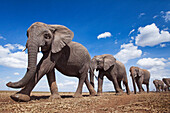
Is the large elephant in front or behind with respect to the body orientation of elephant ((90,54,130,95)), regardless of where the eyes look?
in front

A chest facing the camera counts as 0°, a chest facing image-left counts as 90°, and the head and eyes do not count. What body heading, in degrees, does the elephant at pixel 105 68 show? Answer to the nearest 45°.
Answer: approximately 45°

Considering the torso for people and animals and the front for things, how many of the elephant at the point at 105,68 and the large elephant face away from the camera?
0

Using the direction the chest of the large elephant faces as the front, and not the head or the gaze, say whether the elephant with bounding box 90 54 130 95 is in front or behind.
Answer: behind

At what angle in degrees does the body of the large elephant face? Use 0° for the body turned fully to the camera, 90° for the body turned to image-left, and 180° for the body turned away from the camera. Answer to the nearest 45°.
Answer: approximately 45°
